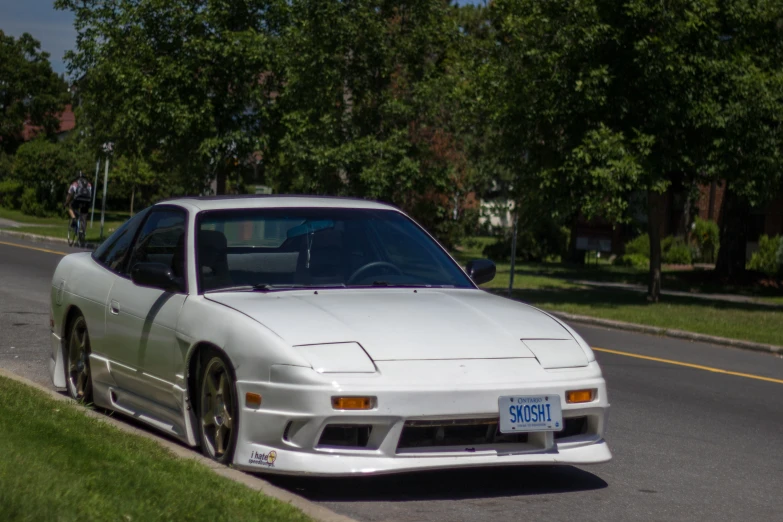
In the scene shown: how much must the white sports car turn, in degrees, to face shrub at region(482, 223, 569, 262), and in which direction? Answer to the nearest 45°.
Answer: approximately 135° to its left

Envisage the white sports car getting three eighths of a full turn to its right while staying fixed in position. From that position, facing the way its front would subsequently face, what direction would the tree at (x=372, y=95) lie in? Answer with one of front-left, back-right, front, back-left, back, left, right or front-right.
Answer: right

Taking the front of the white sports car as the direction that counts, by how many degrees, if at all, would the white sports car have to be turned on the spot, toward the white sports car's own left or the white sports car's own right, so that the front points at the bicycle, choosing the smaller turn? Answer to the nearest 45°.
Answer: approximately 135° to the white sports car's own left

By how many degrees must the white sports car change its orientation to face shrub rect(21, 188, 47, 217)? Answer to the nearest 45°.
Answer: approximately 135° to its left

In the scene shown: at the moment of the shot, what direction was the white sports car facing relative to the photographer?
facing the viewer and to the right of the viewer

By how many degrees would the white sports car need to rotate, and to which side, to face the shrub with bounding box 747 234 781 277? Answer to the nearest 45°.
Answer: approximately 90° to its left

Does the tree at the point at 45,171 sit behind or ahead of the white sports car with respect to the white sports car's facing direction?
behind

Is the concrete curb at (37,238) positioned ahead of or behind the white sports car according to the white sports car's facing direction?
behind

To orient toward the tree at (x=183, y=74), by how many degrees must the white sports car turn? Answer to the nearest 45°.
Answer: approximately 135° to its left
